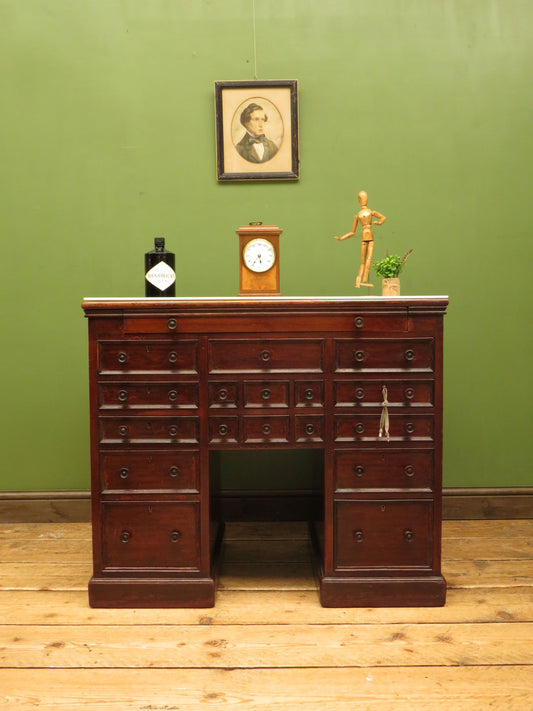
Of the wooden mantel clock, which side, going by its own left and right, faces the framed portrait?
back

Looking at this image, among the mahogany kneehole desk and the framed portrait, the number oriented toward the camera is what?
2

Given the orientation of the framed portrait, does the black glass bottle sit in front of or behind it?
in front

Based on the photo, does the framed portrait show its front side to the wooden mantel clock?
yes

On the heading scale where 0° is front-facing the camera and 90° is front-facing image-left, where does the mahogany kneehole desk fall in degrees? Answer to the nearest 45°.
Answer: approximately 0°
